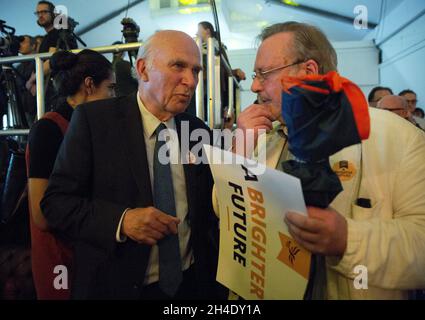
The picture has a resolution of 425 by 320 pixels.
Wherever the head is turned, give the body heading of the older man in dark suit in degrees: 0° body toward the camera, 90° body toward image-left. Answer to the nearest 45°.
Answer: approximately 315°

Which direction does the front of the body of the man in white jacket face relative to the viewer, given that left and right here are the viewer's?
facing the viewer and to the left of the viewer

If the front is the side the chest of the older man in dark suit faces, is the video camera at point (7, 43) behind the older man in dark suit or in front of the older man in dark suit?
behind

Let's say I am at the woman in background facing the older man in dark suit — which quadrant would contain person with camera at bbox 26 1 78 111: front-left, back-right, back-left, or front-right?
back-left

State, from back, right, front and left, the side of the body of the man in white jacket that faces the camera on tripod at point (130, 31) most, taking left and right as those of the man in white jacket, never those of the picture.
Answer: right
